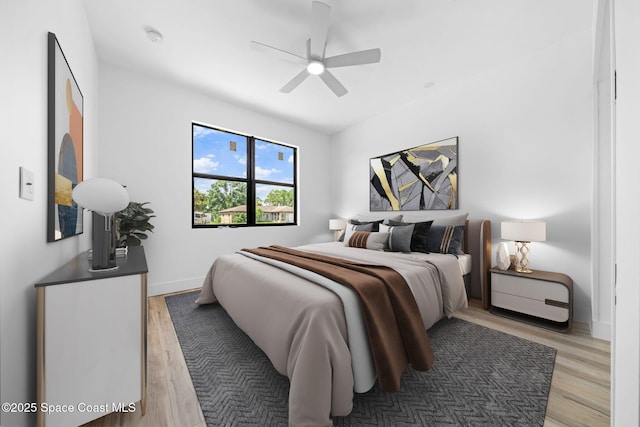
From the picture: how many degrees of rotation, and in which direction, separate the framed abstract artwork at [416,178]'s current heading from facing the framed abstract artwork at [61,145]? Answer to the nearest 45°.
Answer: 0° — it already faces it

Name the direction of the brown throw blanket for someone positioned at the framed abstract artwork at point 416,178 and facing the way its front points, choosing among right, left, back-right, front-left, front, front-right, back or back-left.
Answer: front-left

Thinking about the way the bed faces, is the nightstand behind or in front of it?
behind

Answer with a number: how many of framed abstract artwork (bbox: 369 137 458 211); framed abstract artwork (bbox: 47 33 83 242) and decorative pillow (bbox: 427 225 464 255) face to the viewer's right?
1

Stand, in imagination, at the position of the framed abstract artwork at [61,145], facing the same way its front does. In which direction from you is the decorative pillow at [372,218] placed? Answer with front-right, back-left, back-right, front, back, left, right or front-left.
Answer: front

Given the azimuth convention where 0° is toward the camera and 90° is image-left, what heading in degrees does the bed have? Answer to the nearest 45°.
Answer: approximately 45°

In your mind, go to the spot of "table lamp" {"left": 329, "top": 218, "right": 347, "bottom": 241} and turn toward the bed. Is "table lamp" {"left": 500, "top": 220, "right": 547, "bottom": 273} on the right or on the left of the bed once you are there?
left

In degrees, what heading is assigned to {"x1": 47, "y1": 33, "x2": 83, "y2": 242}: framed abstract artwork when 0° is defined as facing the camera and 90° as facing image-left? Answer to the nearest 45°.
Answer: approximately 270°

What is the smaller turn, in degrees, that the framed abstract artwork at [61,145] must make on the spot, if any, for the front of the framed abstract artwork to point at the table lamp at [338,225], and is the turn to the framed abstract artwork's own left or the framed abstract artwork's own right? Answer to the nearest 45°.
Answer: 0° — it already faces it

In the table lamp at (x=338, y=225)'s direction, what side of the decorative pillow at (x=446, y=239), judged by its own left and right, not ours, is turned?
right
